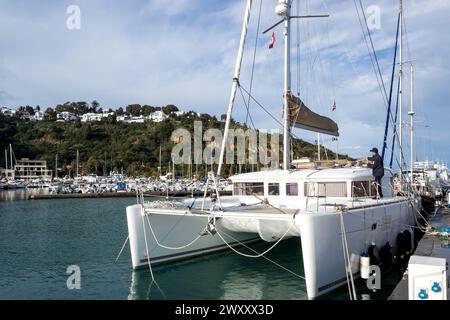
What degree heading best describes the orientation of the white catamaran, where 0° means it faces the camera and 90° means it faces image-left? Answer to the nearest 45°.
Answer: approximately 45°
